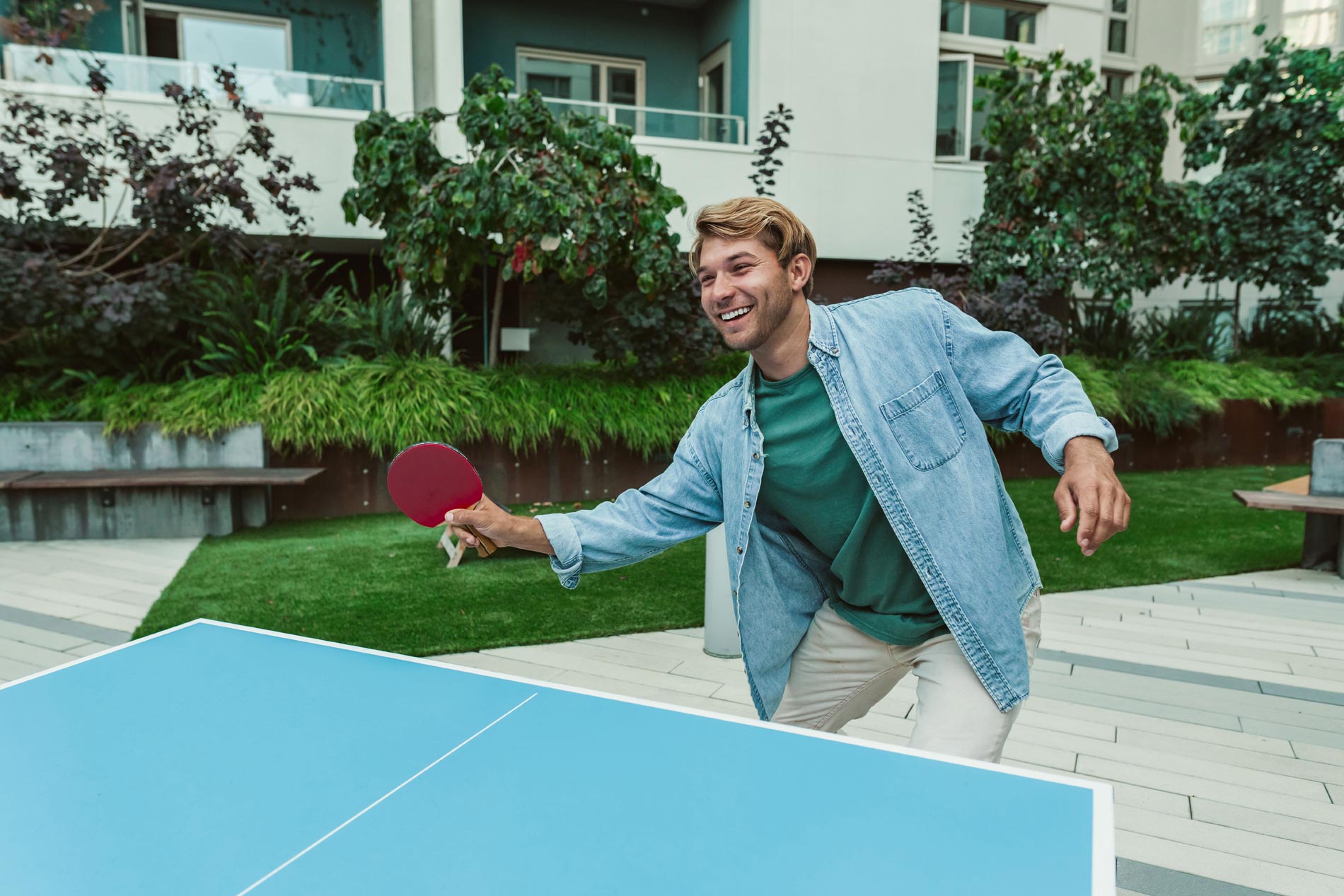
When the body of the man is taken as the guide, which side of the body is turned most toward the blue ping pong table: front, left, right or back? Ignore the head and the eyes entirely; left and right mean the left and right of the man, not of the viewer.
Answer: front

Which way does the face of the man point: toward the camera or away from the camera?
toward the camera

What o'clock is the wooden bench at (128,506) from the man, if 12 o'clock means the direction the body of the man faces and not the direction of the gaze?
The wooden bench is roughly at 3 o'clock from the man.

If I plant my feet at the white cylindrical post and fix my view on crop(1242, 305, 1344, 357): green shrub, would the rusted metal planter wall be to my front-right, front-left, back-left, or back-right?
front-left

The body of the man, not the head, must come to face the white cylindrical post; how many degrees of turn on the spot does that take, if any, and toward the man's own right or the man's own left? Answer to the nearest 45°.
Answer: approximately 135° to the man's own right

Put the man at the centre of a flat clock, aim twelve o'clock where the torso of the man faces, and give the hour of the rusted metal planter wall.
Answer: The rusted metal planter wall is roughly at 4 o'clock from the man.

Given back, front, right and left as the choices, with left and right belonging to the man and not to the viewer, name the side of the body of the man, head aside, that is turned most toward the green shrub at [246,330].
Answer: right

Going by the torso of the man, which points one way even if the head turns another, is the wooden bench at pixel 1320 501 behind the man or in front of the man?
behind

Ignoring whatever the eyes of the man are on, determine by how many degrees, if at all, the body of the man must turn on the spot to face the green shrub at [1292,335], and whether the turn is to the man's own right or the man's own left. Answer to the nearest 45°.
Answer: approximately 180°

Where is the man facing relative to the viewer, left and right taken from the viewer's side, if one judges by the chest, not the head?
facing the viewer and to the left of the viewer
